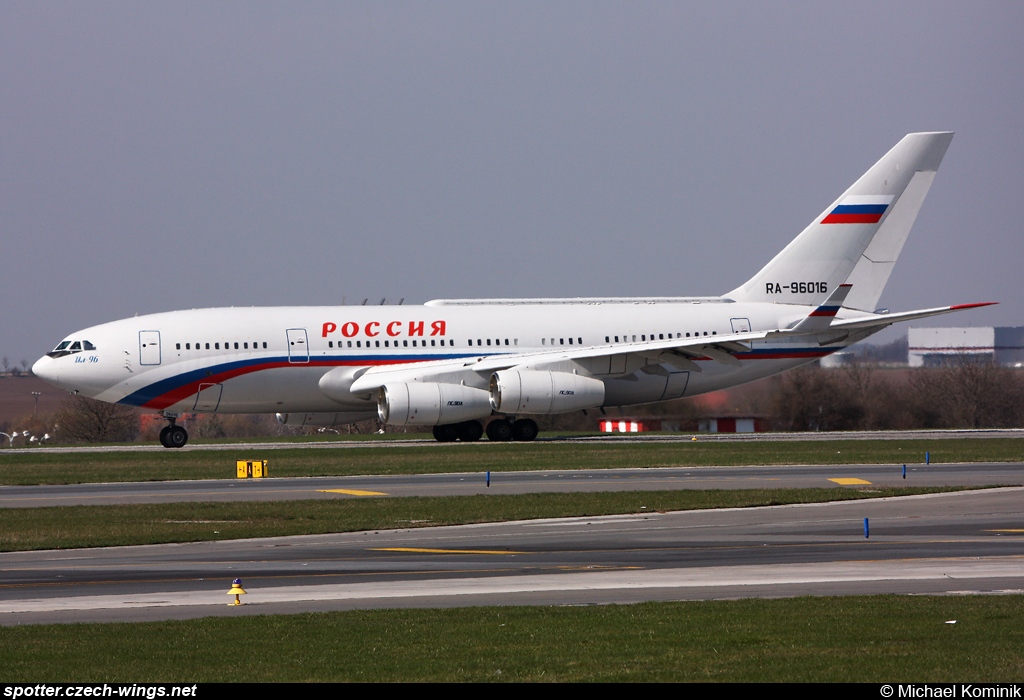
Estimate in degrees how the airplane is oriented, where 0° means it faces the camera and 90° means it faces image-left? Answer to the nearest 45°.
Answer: approximately 90°
